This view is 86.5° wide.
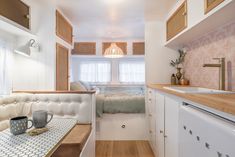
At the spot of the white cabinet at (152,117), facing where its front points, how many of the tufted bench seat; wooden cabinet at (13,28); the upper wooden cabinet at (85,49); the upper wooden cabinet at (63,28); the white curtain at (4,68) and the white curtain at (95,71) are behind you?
0

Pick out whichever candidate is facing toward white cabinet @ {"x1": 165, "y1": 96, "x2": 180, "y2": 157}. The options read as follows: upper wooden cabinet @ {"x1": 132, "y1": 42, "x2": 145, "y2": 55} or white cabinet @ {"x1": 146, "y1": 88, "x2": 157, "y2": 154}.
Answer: the upper wooden cabinet

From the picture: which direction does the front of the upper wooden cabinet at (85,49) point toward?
toward the camera

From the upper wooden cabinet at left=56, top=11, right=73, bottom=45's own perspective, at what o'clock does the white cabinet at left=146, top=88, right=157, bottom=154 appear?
The white cabinet is roughly at 1 o'clock from the upper wooden cabinet.

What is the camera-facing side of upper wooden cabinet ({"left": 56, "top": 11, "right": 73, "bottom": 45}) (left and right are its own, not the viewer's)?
right

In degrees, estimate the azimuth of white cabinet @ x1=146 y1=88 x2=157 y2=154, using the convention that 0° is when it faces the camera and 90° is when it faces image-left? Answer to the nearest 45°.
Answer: approximately 90°

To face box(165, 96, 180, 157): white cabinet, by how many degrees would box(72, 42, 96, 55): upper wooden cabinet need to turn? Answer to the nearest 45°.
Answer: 0° — it already faces it

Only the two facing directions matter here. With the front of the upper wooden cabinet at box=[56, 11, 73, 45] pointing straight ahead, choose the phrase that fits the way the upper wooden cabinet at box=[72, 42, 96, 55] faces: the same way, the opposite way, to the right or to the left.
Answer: to the right

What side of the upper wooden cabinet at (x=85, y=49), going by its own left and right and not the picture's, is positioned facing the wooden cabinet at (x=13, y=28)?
front

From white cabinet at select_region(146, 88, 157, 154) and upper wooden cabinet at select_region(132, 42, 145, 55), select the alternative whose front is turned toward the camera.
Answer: the upper wooden cabinet

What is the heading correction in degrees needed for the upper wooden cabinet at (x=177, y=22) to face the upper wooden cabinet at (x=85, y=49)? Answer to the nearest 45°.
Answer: approximately 45° to its right

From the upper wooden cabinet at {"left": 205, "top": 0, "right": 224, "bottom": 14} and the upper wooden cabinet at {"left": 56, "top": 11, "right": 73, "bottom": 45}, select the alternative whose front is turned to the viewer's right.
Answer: the upper wooden cabinet at {"left": 56, "top": 11, "right": 73, "bottom": 45}

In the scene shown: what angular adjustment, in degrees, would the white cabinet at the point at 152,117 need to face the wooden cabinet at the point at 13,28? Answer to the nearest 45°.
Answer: approximately 45° to its left

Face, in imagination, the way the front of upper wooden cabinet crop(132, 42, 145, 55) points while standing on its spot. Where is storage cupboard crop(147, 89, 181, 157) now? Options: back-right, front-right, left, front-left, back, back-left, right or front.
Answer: front

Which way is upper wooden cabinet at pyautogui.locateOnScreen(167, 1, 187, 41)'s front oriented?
to the viewer's left

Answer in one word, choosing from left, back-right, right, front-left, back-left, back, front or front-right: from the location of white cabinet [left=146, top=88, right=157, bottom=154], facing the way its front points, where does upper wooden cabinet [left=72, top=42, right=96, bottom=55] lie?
front-right

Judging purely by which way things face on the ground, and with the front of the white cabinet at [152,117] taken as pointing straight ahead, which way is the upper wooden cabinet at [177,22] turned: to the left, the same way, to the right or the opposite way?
the same way
